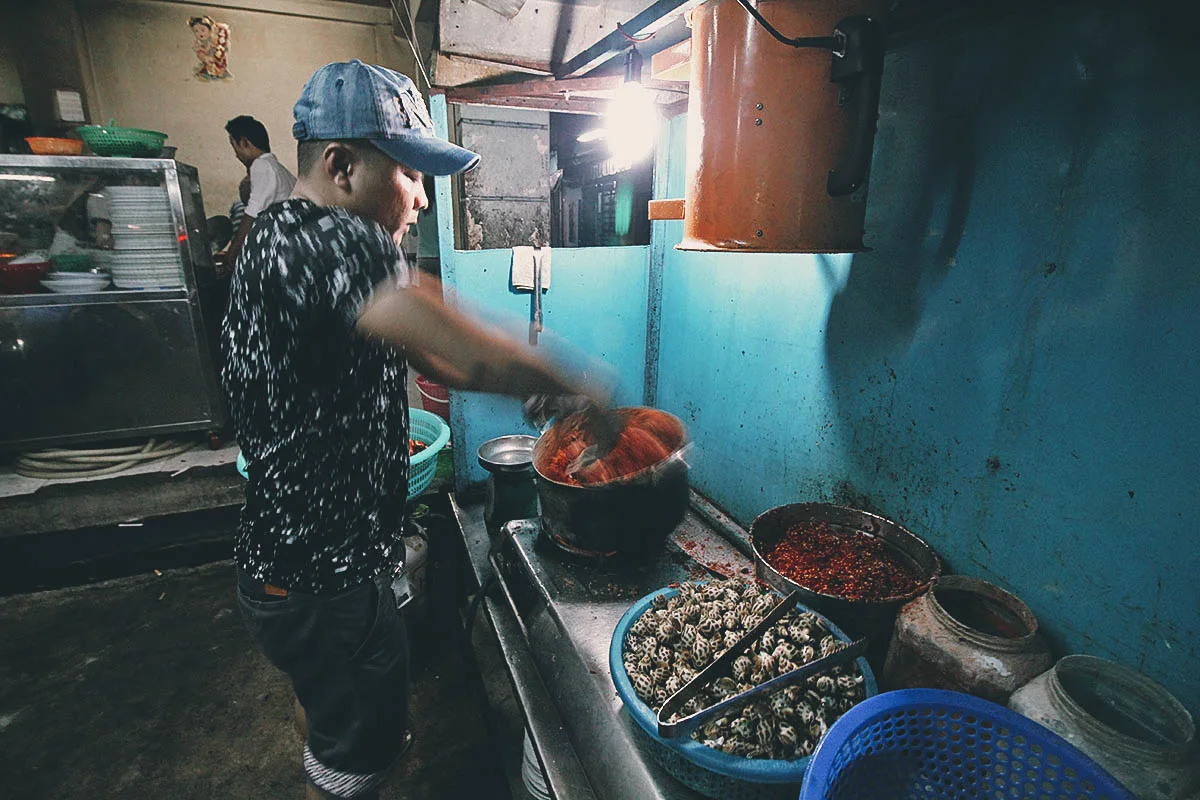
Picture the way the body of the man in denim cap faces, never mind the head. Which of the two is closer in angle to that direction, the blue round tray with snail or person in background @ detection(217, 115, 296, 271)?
the blue round tray with snail

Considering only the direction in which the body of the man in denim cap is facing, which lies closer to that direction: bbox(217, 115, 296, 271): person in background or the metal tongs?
the metal tongs

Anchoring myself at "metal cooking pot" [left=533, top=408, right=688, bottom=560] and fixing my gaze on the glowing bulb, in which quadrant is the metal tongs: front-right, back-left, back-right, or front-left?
back-right

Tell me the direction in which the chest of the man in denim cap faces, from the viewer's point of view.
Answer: to the viewer's right

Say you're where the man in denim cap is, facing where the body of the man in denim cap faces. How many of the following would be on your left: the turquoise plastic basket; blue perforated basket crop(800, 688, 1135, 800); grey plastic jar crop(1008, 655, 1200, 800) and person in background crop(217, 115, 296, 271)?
2

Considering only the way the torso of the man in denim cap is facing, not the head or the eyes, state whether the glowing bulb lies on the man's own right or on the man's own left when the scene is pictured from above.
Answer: on the man's own left

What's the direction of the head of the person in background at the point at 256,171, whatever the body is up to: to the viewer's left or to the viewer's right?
to the viewer's left

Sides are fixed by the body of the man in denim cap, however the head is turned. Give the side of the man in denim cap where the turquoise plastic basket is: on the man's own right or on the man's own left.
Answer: on the man's own left

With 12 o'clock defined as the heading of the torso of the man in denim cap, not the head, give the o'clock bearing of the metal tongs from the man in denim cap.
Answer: The metal tongs is roughly at 1 o'clock from the man in denim cap.

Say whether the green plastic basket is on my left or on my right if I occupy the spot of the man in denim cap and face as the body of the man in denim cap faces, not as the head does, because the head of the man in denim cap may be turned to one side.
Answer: on my left

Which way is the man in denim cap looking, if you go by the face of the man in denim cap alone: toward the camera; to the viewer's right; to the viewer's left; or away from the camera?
to the viewer's right

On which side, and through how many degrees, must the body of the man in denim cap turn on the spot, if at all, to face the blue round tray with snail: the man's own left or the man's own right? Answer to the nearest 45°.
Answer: approximately 45° to the man's own right

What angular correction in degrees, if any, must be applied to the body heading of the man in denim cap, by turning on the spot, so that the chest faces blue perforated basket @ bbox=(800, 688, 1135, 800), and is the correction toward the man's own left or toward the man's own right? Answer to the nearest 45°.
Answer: approximately 45° to the man's own right

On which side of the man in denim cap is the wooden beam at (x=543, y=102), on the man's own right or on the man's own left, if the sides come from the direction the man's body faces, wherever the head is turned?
on the man's own left

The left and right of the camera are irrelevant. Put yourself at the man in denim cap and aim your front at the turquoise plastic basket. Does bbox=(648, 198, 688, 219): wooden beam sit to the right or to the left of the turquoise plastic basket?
right

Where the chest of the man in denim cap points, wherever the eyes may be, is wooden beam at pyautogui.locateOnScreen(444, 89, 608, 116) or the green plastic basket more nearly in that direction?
the wooden beam
